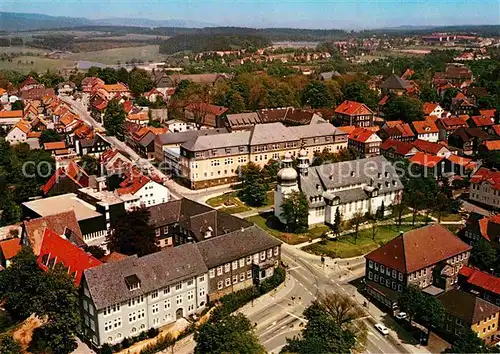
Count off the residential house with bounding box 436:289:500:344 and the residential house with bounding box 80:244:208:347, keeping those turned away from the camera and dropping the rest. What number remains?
0

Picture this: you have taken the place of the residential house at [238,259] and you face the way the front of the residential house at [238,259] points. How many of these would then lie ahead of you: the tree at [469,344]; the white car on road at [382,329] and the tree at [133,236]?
2

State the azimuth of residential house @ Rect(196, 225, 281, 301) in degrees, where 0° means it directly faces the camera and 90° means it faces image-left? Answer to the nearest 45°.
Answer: approximately 315°

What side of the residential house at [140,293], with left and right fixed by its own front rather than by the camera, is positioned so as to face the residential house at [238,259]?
left

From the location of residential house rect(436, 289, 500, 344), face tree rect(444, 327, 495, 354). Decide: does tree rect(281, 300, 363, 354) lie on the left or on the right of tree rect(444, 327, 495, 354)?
right

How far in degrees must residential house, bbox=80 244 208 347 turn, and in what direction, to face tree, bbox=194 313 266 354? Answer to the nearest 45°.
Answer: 0° — it already faces it

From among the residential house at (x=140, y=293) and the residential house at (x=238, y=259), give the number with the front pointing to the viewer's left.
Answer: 0
